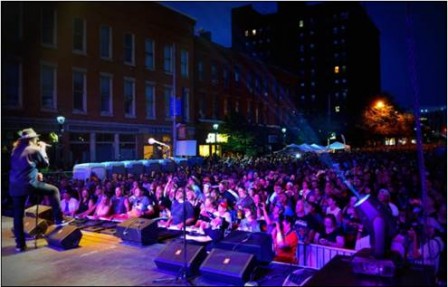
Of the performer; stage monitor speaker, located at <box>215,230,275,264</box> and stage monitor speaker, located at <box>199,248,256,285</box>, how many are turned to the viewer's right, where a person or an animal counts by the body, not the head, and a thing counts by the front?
1

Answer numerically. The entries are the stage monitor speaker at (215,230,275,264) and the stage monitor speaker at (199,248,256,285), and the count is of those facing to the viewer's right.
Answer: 0

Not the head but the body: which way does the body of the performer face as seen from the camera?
to the viewer's right

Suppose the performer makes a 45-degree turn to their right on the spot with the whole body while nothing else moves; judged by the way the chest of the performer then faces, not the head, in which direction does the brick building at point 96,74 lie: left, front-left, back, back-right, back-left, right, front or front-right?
back-left

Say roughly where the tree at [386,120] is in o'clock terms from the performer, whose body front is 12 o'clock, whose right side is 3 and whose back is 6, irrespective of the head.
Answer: The tree is roughly at 11 o'clock from the performer.

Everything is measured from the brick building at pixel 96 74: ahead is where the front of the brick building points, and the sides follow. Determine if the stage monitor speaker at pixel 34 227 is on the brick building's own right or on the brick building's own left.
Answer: on the brick building's own right

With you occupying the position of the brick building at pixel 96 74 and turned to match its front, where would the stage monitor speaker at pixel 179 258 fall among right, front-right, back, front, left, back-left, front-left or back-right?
front-right

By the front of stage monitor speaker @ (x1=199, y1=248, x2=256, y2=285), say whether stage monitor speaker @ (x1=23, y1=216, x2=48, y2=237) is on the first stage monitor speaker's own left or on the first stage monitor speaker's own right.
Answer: on the first stage monitor speaker's own right

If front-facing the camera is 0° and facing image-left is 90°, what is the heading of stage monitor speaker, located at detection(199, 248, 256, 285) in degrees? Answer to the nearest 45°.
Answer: approximately 45°

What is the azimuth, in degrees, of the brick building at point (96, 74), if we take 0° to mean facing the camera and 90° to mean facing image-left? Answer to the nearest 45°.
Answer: approximately 315°

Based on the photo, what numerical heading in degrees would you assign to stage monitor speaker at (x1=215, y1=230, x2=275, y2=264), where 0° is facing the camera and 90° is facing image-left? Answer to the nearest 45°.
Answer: approximately 45°

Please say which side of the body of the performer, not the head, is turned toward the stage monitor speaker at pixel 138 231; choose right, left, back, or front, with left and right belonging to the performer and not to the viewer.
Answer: front

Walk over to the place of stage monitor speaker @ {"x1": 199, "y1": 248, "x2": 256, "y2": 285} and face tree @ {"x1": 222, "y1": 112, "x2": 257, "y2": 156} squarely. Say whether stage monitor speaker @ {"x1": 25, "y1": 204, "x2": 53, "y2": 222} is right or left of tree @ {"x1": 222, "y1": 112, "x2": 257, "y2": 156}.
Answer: left

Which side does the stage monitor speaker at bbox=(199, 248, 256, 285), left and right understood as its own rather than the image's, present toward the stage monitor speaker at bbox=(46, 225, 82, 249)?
right

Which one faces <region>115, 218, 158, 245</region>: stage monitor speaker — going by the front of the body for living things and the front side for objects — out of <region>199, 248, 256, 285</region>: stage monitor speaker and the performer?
the performer
